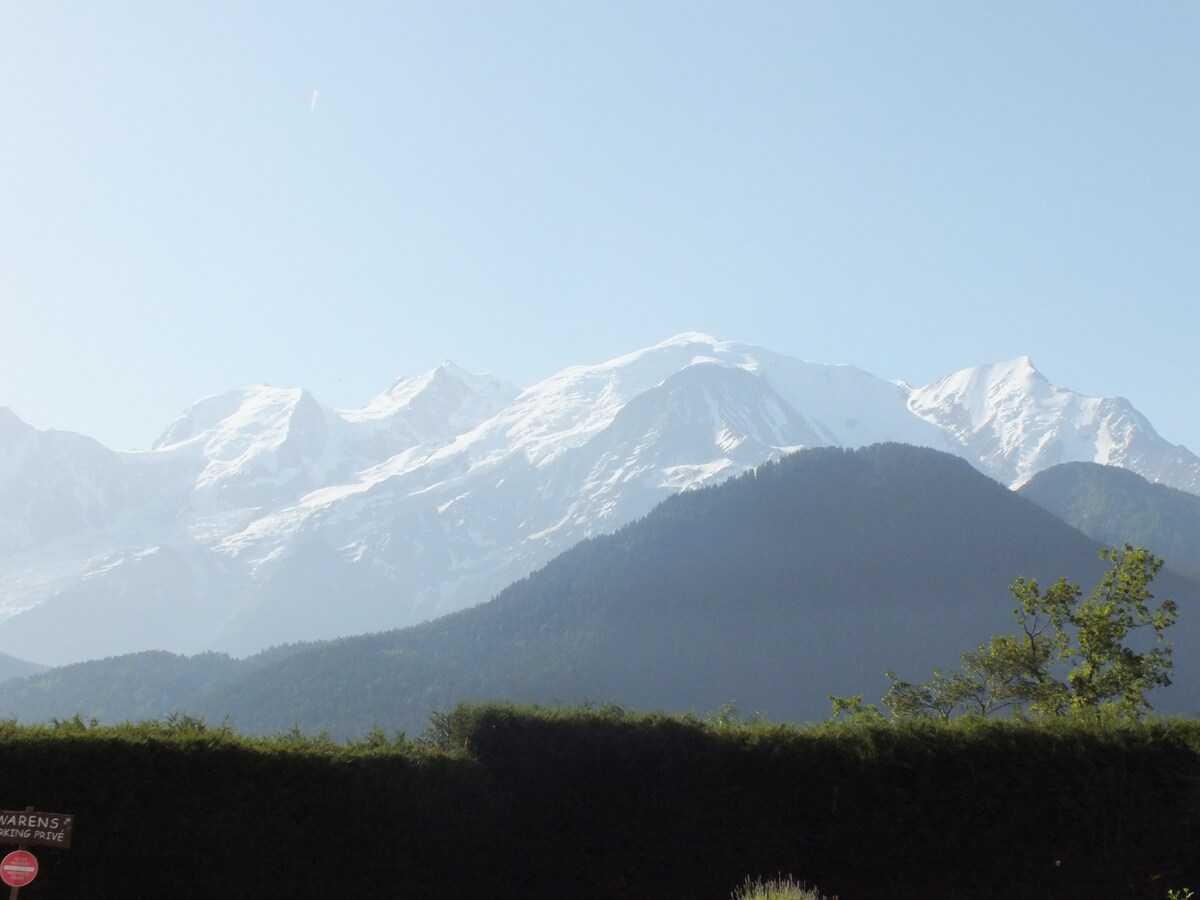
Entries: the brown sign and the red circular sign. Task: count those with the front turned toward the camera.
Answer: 2

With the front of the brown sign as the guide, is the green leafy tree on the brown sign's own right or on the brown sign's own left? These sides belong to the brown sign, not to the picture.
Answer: on the brown sign's own left

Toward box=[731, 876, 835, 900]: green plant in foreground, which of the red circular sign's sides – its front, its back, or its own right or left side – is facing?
left

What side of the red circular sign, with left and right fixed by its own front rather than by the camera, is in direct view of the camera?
front

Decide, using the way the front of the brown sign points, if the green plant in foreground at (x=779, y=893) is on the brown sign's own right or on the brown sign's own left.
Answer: on the brown sign's own left
